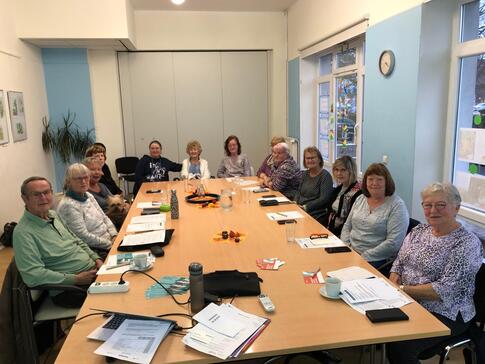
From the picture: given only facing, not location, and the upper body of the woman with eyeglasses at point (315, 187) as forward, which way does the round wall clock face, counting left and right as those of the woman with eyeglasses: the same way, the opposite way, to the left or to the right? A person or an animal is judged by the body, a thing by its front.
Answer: the same way

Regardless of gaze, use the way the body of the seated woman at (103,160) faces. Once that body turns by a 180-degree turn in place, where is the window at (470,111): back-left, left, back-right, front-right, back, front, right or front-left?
back

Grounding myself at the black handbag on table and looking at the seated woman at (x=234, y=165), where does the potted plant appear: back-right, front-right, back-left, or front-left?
front-left

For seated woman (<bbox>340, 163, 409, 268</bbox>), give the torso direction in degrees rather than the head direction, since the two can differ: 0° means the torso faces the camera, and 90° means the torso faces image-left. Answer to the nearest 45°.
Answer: approximately 45°

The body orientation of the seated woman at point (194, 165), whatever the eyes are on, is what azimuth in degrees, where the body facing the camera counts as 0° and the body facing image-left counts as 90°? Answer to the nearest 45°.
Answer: approximately 0°

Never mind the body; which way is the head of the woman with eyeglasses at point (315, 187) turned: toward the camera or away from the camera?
toward the camera

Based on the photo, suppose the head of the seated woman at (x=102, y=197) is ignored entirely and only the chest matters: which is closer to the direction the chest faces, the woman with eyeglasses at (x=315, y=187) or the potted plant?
the woman with eyeglasses

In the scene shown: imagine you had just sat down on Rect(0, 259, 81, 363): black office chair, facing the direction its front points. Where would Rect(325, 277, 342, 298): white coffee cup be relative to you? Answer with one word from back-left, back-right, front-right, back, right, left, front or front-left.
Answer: front-right

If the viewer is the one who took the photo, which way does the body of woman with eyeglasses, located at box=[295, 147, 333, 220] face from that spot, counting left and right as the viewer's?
facing the viewer and to the left of the viewer

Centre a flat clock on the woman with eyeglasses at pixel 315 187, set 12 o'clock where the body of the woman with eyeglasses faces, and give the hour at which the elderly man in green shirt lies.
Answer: The elderly man in green shirt is roughly at 12 o'clock from the woman with eyeglasses.

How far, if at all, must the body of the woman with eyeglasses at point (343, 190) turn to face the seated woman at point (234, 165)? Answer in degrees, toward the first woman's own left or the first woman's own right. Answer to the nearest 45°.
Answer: approximately 90° to the first woman's own right

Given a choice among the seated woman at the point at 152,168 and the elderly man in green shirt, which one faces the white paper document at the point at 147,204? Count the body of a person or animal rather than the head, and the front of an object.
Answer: the seated woman

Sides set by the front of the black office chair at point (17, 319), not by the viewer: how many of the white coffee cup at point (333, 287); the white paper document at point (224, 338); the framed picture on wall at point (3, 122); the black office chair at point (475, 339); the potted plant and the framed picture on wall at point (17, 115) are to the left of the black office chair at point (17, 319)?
3

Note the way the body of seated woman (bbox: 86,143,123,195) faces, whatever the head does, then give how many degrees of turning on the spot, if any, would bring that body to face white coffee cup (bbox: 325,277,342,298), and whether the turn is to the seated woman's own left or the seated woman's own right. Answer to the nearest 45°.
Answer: approximately 45° to the seated woman's own right

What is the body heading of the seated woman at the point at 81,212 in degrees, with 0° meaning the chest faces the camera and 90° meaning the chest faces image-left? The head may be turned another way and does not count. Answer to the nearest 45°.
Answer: approximately 315°

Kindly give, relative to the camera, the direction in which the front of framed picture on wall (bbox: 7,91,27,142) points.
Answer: facing the viewer and to the right of the viewer

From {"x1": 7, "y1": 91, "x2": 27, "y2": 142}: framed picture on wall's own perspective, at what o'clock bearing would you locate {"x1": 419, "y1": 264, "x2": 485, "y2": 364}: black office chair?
The black office chair is roughly at 1 o'clock from the framed picture on wall.

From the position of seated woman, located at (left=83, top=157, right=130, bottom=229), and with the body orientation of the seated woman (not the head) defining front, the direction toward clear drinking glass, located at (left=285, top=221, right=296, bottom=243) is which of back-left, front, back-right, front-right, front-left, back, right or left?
front

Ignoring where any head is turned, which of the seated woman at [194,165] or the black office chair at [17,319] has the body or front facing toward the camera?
the seated woman

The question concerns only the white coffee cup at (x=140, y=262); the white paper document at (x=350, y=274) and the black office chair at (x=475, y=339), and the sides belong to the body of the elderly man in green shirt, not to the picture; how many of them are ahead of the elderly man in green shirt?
3

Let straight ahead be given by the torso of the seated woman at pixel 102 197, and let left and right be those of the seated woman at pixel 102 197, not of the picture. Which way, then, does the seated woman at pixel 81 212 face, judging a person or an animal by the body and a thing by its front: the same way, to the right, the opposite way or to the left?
the same way
